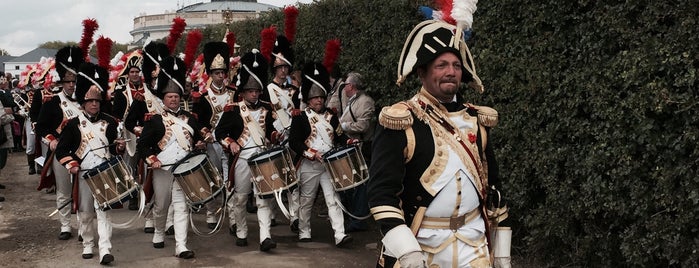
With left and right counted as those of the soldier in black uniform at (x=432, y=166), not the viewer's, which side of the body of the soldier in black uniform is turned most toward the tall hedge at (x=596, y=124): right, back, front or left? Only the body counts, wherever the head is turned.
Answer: left

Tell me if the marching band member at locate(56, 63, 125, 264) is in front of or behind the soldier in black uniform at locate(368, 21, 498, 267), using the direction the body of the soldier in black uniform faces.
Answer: behind

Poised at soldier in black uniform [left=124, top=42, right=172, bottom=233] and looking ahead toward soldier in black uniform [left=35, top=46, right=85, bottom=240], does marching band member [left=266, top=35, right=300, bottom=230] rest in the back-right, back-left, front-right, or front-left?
back-left

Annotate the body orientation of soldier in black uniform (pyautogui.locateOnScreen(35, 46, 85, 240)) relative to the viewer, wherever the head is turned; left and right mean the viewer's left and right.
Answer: facing the viewer and to the right of the viewer

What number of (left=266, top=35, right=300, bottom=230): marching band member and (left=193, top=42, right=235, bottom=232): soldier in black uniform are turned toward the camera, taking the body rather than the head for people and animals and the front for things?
2

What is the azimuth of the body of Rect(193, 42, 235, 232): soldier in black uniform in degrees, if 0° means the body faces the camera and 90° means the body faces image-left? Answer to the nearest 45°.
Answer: approximately 0°
